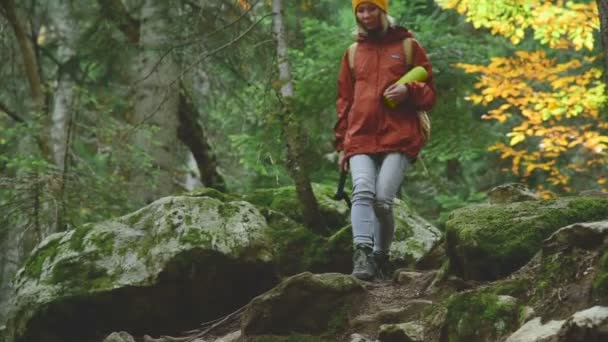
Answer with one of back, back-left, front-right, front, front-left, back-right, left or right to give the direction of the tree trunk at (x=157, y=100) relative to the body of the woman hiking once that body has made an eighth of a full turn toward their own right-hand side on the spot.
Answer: right

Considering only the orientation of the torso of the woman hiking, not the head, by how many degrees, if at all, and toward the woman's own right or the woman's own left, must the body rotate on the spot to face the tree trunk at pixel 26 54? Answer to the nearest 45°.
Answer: approximately 135° to the woman's own right

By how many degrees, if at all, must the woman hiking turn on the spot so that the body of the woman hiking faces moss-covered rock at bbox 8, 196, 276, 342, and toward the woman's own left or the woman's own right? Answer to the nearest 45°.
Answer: approximately 90° to the woman's own right

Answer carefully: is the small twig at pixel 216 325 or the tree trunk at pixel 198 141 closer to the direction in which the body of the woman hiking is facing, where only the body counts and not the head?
the small twig

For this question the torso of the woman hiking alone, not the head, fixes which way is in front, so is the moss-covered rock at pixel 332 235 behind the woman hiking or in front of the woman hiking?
behind

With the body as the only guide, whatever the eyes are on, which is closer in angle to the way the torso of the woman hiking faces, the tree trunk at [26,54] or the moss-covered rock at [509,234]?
the moss-covered rock

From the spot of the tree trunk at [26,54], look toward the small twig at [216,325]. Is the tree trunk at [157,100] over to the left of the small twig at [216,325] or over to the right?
left

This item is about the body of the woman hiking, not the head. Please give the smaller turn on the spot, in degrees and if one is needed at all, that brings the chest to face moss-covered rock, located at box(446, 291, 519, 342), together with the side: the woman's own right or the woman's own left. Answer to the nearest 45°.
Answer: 0° — they already face it

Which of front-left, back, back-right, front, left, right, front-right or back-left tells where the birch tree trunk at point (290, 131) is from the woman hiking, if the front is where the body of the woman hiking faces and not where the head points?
back-right

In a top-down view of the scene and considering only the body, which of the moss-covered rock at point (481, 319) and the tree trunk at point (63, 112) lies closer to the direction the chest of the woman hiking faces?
the moss-covered rock

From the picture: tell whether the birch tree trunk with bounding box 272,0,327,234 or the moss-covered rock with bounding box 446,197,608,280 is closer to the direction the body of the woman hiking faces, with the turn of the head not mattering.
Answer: the moss-covered rock

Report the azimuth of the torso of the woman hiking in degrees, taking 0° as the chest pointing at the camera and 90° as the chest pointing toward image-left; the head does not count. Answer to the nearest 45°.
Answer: approximately 0°

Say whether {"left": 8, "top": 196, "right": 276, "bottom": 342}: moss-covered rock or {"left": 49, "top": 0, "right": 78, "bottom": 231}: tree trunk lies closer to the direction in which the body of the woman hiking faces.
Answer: the moss-covered rock
